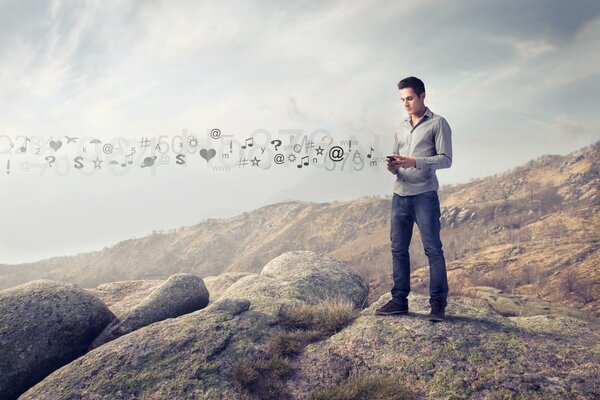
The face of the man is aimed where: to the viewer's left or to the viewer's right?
to the viewer's left

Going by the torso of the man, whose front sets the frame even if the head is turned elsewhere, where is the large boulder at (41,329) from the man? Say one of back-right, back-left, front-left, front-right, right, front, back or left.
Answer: front-right

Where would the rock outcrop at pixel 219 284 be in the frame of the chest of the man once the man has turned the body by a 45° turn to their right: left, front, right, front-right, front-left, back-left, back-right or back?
front-right

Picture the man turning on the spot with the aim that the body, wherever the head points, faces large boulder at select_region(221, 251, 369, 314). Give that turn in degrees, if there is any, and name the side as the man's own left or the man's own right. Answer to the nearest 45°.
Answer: approximately 90° to the man's own right

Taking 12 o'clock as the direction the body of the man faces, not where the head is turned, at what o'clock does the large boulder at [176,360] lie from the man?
The large boulder is roughly at 1 o'clock from the man.

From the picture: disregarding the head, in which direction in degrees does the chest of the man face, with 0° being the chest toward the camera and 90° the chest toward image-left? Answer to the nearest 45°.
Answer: approximately 45°
